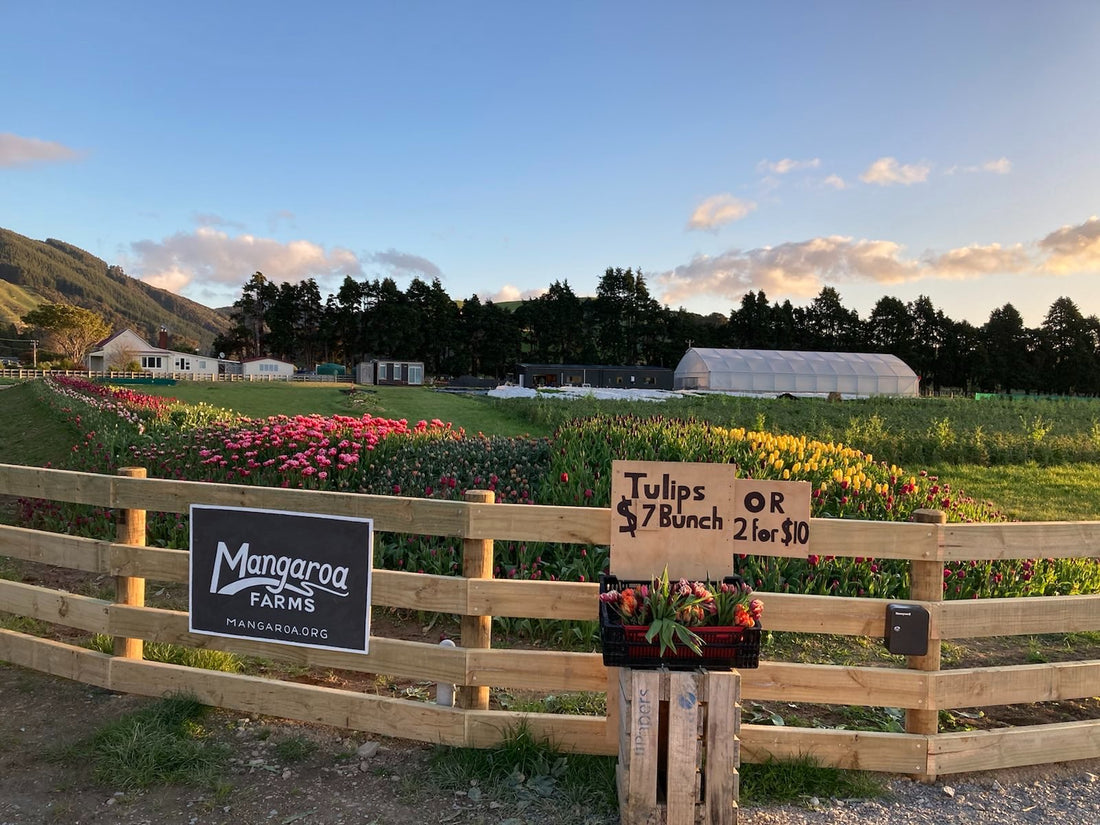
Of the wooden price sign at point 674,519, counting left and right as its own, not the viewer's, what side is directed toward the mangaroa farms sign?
right

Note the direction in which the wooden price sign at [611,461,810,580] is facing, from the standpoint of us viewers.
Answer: facing the viewer
